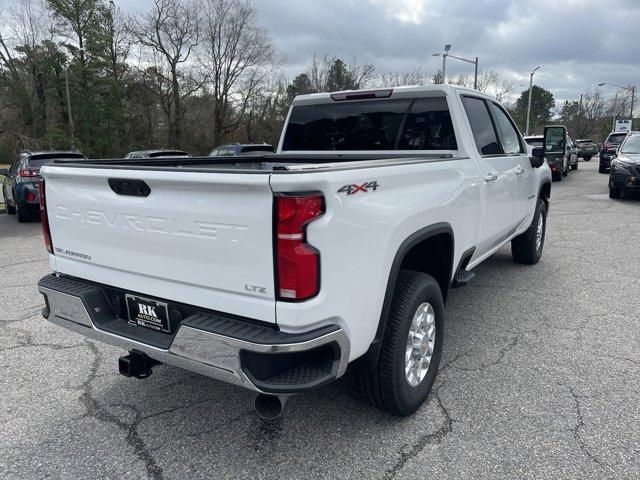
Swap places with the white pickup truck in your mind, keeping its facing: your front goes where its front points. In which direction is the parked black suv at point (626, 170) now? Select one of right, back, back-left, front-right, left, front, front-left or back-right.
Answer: front

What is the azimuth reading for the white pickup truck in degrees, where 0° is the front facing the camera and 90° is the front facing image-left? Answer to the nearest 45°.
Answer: approximately 225°

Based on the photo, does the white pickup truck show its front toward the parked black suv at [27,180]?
no

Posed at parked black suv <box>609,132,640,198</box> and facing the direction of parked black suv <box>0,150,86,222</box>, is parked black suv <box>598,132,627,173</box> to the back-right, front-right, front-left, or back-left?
back-right

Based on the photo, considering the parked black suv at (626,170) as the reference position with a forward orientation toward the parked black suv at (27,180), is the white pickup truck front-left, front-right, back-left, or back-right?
front-left
